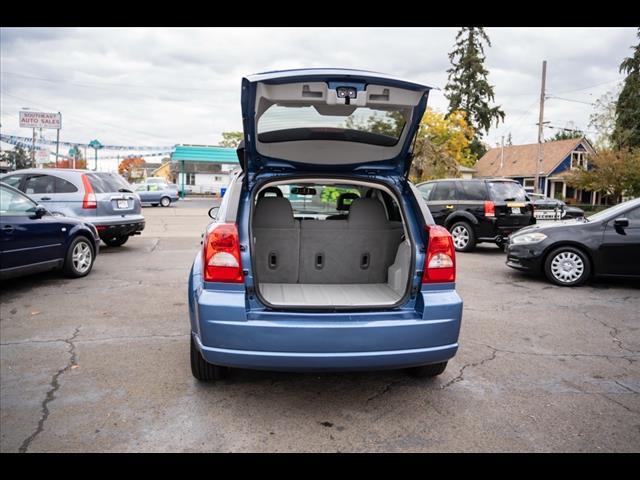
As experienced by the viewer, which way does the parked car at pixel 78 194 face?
facing away from the viewer and to the left of the viewer

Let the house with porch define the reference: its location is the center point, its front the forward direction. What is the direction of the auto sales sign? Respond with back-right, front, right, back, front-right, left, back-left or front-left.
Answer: right

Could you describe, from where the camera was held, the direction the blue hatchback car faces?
facing away from the viewer

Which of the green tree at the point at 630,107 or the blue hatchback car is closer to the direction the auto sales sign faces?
the blue hatchback car

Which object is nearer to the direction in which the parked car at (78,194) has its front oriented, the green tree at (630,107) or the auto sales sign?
the auto sales sign

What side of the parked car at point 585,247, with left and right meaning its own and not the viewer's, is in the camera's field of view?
left

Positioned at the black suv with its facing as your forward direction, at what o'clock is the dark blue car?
The dark blue car is roughly at 9 o'clock from the black suv.

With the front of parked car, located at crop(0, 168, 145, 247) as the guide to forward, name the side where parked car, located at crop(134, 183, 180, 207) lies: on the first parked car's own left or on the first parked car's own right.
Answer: on the first parked car's own right

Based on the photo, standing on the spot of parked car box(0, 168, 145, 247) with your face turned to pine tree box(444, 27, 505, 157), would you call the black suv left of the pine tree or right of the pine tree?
right

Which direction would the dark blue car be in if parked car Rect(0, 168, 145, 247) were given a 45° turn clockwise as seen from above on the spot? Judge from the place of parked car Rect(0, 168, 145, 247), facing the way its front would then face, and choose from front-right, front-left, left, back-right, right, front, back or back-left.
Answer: back

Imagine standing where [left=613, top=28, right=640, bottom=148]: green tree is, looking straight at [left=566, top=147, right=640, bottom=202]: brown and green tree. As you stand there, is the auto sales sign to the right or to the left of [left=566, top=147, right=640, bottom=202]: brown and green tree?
right

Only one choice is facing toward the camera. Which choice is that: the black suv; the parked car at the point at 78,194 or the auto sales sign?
the auto sales sign
